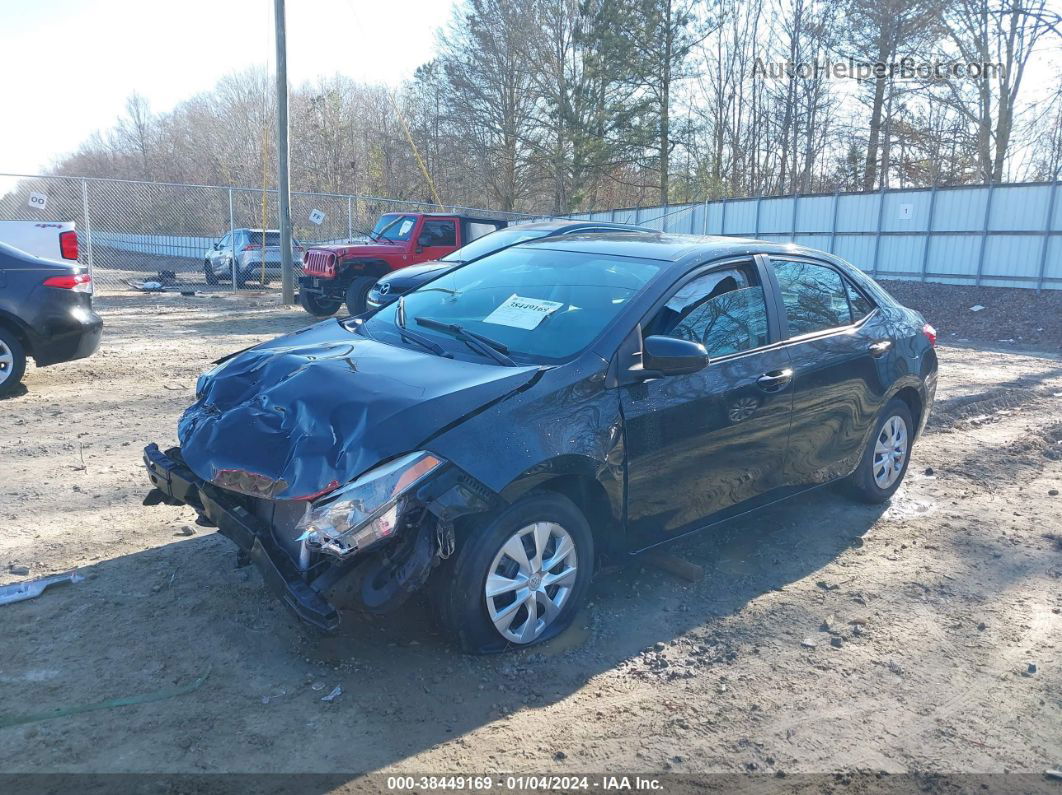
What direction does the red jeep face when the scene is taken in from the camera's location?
facing the viewer and to the left of the viewer

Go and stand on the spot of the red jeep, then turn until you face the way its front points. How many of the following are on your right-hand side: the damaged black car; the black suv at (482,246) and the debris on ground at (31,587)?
0

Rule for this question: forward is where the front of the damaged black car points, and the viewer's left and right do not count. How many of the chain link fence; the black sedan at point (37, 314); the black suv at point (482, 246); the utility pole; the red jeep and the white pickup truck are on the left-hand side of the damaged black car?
0

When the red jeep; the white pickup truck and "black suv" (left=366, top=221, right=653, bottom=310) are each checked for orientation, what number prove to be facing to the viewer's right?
0

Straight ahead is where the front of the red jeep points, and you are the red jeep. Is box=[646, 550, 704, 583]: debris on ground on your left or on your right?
on your left

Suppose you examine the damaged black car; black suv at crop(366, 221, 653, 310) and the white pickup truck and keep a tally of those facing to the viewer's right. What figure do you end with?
0

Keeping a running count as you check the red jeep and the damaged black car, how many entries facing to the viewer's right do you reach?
0

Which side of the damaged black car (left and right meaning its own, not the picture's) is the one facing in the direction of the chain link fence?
right

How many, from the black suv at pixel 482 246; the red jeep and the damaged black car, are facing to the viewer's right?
0

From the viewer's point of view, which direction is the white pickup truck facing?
to the viewer's left

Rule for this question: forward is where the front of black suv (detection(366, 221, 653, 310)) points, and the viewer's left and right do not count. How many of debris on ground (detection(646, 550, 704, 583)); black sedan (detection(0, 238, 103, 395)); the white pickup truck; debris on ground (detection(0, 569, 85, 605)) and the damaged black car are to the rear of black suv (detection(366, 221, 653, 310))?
0

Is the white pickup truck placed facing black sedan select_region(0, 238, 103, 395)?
no

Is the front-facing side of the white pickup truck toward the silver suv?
no

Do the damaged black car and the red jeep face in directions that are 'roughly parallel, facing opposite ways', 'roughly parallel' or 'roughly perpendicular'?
roughly parallel

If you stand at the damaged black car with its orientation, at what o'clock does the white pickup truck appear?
The white pickup truck is roughly at 3 o'clock from the damaged black car.

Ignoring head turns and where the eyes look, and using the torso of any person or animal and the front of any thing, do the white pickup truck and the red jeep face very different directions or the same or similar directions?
same or similar directions

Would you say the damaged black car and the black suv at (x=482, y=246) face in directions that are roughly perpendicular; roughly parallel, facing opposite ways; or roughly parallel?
roughly parallel
